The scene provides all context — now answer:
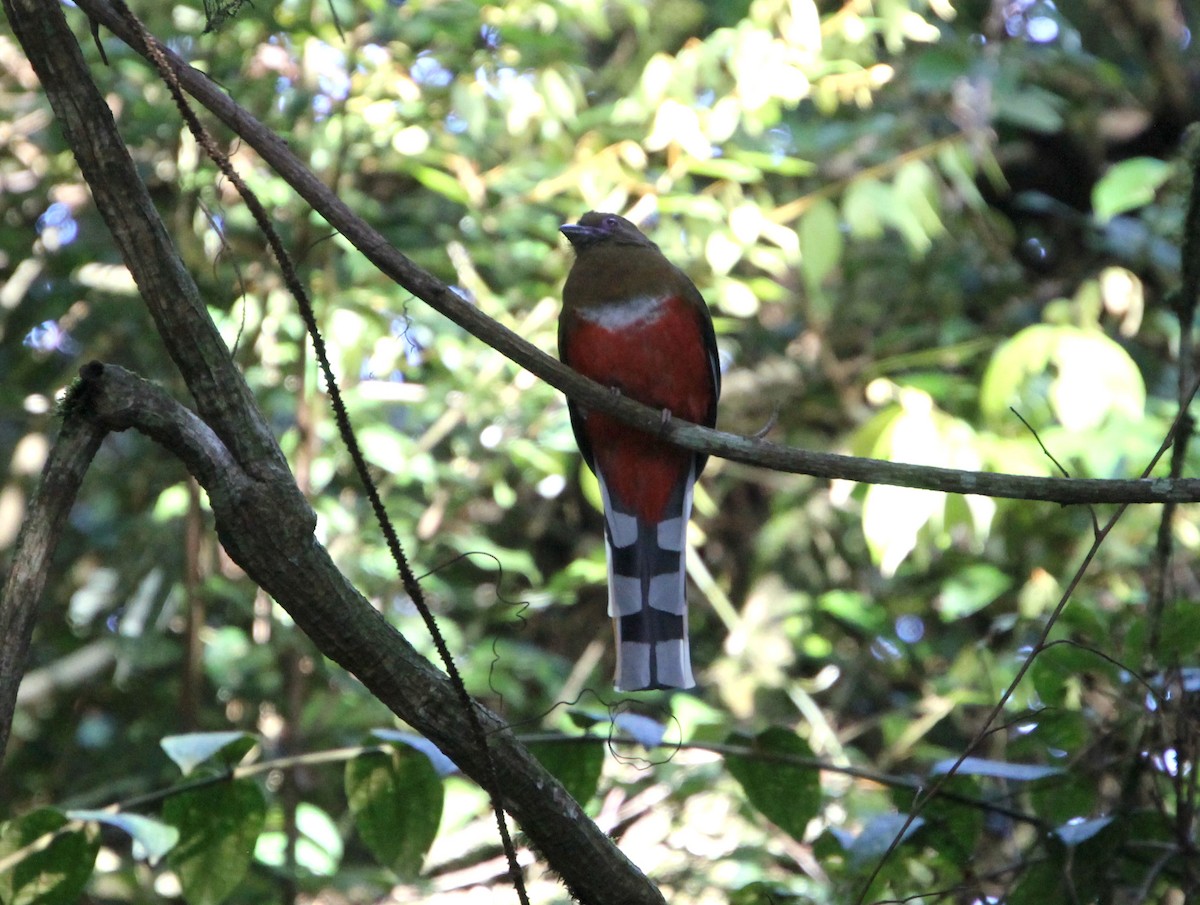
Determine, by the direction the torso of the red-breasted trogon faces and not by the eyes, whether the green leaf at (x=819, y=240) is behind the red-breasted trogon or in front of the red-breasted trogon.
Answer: behind

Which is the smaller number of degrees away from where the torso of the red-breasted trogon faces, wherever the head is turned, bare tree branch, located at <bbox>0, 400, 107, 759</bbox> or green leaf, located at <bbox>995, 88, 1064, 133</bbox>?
the bare tree branch

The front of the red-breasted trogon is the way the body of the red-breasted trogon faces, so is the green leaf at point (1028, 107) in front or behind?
behind

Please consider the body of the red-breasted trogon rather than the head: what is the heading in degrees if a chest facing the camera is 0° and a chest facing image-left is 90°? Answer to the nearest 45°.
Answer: approximately 45°

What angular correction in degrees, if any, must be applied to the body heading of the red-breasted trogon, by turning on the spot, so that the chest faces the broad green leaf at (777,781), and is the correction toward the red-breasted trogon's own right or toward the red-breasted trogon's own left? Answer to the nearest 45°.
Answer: approximately 45° to the red-breasted trogon's own left

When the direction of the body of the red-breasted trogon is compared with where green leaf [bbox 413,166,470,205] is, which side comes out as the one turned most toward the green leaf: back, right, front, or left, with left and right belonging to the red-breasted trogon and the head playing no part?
back
